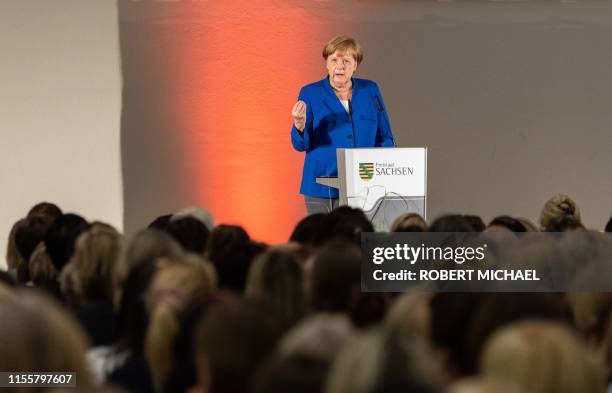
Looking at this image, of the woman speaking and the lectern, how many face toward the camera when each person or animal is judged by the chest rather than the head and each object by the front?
2

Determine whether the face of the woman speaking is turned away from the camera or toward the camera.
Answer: toward the camera

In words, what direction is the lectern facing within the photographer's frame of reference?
facing the viewer

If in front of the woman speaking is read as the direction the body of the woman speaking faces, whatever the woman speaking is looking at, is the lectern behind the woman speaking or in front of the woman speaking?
in front

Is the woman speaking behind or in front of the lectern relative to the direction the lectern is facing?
behind

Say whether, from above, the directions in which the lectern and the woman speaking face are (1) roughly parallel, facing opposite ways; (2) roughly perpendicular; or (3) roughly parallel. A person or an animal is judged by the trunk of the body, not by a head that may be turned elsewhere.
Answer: roughly parallel

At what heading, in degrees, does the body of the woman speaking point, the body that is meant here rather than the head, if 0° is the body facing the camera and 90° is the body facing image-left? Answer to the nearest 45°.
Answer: approximately 0°
